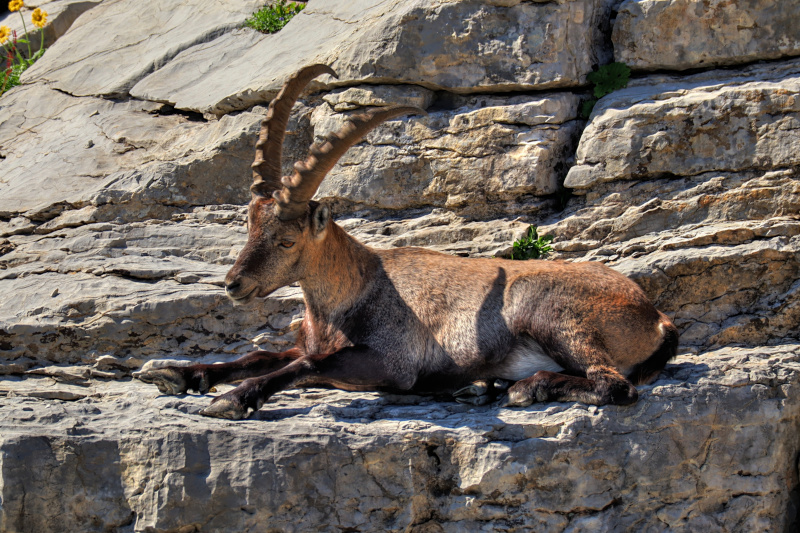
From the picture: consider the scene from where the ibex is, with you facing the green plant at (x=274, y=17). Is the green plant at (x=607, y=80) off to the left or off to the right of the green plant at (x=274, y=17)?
right

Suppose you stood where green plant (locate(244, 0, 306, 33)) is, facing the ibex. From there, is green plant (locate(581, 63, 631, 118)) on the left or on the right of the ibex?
left

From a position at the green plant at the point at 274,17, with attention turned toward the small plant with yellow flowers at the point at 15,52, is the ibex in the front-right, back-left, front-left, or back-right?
back-left

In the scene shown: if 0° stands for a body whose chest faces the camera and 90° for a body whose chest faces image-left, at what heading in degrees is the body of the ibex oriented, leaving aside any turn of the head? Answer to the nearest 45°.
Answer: approximately 90°

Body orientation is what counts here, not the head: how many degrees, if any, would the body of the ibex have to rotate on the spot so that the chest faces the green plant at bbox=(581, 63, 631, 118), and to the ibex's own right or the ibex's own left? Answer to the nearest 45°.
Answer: approximately 135° to the ibex's own right

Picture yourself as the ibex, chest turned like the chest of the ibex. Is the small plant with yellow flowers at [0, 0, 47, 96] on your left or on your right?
on your right

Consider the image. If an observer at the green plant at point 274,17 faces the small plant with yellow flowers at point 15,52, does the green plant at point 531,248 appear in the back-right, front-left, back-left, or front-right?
back-left

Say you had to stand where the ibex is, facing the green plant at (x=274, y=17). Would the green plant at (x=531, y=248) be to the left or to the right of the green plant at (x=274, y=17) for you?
right

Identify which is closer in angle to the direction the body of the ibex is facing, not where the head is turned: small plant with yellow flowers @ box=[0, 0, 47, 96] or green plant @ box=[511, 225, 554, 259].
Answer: the small plant with yellow flowers

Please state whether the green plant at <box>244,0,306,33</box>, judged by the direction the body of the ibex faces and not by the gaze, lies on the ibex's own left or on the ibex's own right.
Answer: on the ibex's own right

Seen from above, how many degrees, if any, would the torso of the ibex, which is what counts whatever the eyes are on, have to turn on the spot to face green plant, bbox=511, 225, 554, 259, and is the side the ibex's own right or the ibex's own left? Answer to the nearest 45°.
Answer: approximately 135° to the ibex's own right
